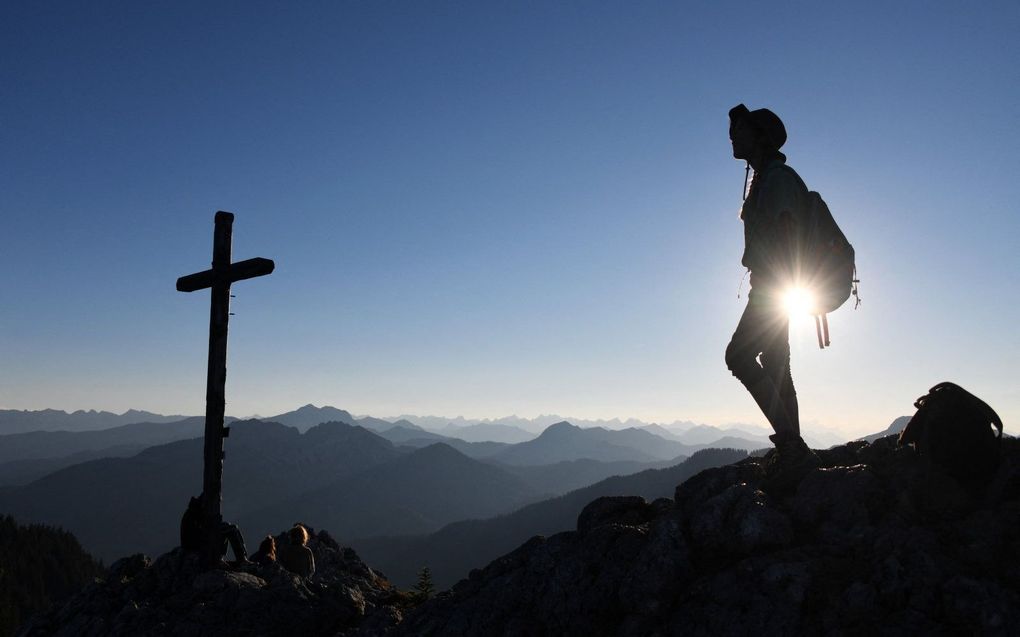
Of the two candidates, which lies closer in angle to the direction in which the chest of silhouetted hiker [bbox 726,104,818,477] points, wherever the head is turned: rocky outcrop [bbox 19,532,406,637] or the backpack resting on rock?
the rocky outcrop

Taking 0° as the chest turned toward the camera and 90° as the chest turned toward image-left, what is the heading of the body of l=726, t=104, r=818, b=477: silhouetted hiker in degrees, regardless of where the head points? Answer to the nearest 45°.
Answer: approximately 90°
